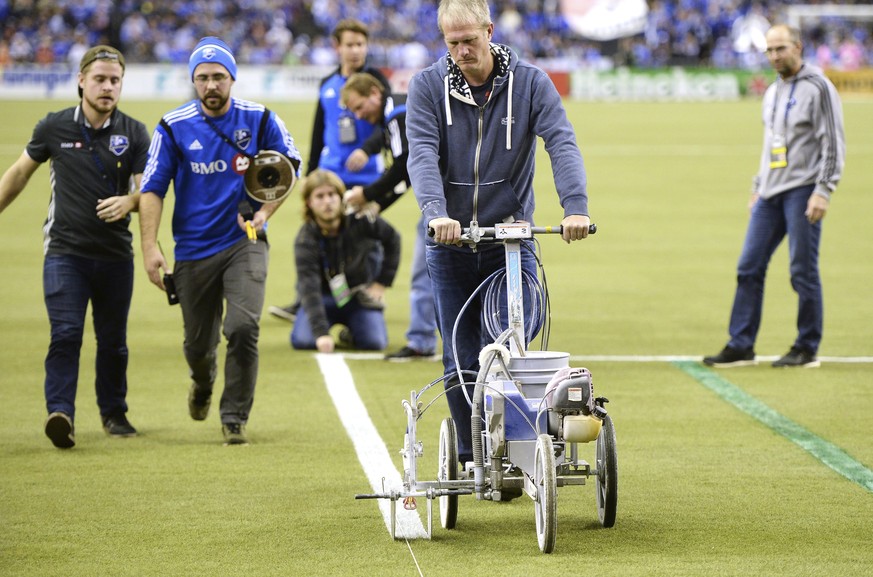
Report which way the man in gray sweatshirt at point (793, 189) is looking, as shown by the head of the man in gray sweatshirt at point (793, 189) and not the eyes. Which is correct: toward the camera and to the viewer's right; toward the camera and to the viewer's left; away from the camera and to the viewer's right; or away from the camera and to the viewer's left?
toward the camera and to the viewer's left

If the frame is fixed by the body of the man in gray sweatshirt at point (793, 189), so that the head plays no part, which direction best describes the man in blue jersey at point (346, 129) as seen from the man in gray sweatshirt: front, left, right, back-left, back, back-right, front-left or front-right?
front-right

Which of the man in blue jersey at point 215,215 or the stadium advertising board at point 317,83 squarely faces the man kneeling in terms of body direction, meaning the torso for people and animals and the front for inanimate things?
the stadium advertising board

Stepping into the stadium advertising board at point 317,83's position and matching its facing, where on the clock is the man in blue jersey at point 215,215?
The man in blue jersey is roughly at 12 o'clock from the stadium advertising board.

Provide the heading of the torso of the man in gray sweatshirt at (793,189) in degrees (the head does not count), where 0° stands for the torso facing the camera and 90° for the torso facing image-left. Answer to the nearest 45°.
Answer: approximately 45°

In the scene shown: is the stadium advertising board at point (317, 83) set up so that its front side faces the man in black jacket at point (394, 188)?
yes

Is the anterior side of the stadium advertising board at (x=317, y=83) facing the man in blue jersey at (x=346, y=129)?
yes

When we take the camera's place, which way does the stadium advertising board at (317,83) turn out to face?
facing the viewer

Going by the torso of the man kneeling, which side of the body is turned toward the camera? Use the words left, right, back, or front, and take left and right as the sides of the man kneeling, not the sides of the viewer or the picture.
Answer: front

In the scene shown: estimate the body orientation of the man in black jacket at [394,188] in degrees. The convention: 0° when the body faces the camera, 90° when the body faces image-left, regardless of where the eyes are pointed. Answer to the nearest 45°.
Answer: approximately 90°

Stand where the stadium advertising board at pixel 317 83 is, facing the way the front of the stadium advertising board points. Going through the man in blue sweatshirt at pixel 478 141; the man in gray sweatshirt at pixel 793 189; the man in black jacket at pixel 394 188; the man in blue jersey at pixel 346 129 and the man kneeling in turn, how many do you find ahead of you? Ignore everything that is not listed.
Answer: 5
